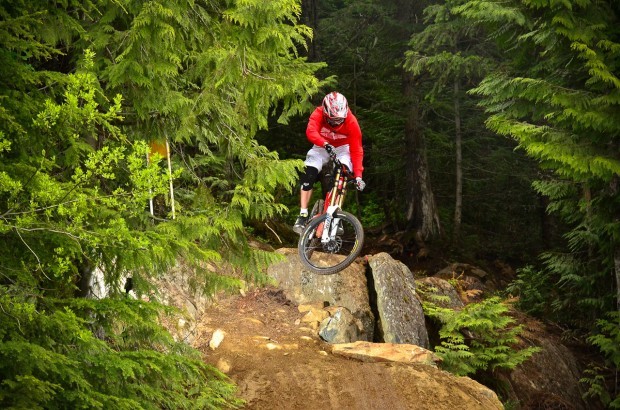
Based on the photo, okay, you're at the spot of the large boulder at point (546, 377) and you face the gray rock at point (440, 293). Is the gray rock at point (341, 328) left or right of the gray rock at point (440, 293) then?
left

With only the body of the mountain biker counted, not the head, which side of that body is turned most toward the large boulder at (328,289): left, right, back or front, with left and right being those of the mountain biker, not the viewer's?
back

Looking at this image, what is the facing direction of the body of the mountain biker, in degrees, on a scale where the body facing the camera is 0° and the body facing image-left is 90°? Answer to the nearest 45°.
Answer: approximately 0°

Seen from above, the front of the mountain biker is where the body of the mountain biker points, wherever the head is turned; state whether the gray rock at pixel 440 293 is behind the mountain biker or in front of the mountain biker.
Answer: behind
